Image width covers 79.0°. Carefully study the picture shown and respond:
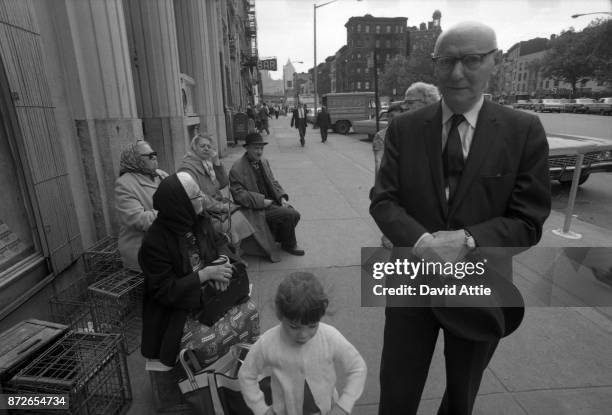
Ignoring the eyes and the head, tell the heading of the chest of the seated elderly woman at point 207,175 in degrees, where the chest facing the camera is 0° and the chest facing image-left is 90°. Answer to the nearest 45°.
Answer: approximately 315°

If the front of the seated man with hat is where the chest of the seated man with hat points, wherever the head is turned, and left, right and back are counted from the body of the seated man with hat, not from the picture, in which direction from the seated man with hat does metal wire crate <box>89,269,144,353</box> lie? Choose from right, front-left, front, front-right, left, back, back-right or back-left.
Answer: right

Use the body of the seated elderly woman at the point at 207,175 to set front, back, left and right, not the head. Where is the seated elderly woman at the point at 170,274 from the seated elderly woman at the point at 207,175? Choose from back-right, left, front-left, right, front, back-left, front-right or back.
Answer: front-right

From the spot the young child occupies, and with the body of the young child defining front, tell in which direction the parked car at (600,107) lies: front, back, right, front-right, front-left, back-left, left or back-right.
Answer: back-left

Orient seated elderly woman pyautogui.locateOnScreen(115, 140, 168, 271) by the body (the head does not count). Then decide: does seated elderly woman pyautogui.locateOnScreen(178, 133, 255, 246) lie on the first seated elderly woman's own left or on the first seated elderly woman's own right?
on the first seated elderly woman's own left

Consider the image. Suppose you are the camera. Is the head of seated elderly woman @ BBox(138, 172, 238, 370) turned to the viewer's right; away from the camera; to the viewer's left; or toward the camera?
to the viewer's right

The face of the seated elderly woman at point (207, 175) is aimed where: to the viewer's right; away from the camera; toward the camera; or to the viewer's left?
toward the camera

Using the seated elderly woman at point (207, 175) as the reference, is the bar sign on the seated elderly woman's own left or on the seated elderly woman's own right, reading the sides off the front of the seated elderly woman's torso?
on the seated elderly woman's own left

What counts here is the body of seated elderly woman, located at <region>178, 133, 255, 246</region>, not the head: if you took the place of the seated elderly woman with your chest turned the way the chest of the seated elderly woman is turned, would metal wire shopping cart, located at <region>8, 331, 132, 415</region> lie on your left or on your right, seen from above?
on your right

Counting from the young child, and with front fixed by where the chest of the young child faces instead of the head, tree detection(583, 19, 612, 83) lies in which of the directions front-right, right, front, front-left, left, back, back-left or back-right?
back-left

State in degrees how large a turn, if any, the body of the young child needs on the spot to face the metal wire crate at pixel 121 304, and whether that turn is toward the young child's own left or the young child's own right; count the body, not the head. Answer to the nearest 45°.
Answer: approximately 135° to the young child's own right

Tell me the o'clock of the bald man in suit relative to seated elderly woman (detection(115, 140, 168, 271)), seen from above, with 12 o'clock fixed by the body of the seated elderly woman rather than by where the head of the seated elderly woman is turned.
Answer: The bald man in suit is roughly at 2 o'clock from the seated elderly woman.

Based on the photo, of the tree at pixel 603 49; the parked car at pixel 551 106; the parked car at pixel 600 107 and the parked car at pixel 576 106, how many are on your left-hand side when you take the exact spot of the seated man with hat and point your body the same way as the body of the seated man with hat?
4

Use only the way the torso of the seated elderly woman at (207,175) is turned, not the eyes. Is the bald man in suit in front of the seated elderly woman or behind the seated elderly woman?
in front

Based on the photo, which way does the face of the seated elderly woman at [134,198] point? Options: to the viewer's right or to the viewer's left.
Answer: to the viewer's right

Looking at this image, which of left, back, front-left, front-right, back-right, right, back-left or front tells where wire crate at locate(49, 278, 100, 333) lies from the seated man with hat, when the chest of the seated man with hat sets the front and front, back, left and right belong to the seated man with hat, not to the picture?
right

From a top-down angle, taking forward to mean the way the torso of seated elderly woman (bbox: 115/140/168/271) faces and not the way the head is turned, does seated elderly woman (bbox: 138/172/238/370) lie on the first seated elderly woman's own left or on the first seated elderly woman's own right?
on the first seated elderly woman's own right
